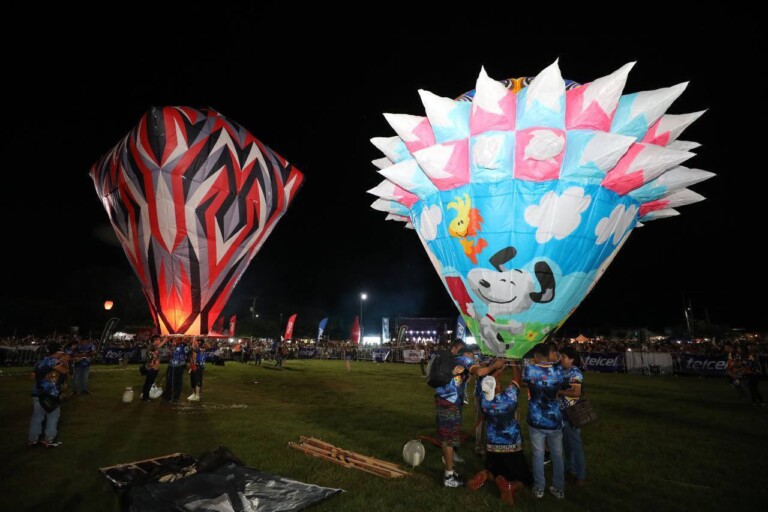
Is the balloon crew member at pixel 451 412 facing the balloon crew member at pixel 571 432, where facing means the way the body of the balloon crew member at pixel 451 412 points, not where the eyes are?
yes

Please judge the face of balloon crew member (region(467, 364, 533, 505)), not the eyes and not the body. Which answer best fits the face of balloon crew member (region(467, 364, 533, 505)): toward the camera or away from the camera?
away from the camera

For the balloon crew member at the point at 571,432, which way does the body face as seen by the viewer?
to the viewer's left

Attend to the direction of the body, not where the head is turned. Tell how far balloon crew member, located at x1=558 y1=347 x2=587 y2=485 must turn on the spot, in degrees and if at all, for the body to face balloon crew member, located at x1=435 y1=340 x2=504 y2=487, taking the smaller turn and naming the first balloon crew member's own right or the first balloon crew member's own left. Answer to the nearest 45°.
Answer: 0° — they already face them

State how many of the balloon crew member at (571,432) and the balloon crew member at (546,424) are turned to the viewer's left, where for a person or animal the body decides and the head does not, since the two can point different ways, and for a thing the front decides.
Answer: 1

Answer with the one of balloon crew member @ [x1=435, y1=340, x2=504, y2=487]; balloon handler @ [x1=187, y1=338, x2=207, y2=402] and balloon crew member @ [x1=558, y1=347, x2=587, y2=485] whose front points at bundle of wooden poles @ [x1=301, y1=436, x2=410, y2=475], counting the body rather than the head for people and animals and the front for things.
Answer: balloon crew member @ [x1=558, y1=347, x2=587, y2=485]
